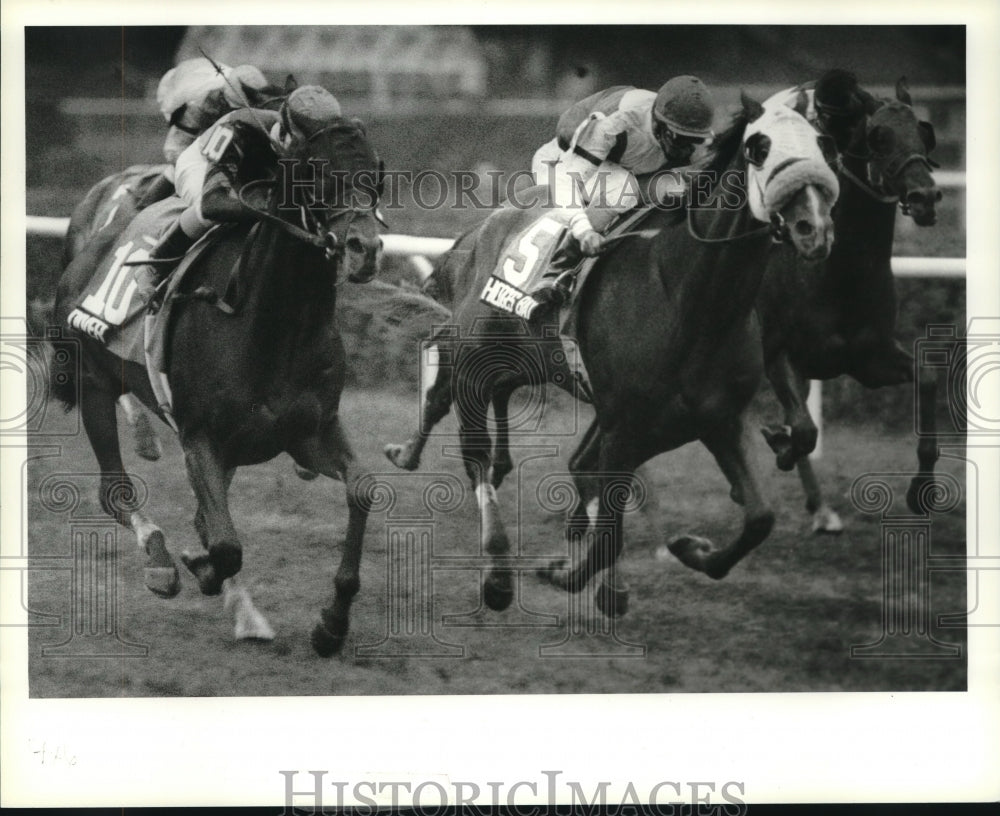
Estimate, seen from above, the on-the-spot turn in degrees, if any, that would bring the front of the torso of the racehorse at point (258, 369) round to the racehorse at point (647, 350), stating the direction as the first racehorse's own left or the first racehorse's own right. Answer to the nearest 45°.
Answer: approximately 45° to the first racehorse's own left

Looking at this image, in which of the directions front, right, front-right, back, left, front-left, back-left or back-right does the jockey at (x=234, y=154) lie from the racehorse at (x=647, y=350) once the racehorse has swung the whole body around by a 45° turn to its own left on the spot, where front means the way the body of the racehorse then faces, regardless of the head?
back

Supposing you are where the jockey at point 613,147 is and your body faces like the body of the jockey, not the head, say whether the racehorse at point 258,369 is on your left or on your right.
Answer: on your right

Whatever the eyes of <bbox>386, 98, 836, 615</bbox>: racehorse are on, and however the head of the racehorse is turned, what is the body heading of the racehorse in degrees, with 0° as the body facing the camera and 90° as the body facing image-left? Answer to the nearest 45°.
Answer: approximately 315°

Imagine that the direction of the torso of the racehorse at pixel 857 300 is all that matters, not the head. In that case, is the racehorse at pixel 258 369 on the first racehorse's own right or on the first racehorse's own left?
on the first racehorse's own right

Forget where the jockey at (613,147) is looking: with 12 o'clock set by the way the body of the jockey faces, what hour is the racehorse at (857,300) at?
The racehorse is roughly at 10 o'clock from the jockey.

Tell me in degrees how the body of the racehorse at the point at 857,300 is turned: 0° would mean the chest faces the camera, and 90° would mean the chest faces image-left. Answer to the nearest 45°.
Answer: approximately 315°
